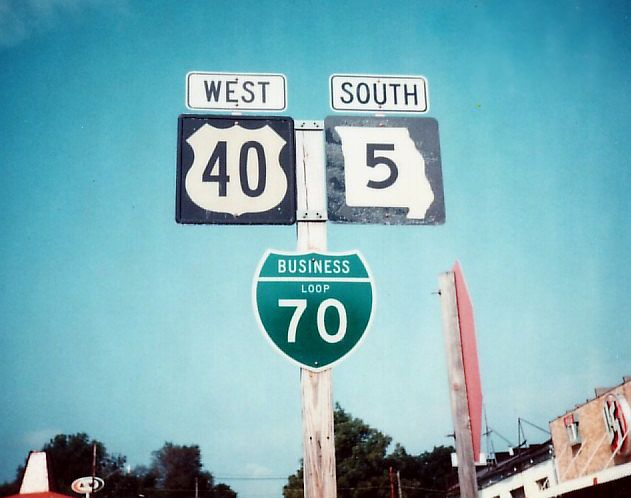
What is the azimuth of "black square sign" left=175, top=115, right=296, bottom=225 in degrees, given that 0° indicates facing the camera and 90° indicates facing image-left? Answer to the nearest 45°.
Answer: approximately 0°

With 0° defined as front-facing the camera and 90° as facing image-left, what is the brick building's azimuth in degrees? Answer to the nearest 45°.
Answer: approximately 45°

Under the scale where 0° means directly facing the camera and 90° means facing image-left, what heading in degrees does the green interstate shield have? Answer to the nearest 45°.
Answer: approximately 0°

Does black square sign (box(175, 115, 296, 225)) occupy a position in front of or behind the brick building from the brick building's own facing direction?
in front

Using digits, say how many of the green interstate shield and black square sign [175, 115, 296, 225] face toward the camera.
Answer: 2
